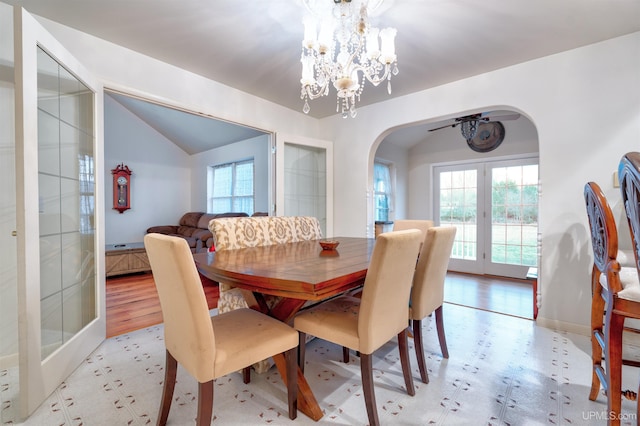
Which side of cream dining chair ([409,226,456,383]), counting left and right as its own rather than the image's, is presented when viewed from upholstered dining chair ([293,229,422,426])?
left

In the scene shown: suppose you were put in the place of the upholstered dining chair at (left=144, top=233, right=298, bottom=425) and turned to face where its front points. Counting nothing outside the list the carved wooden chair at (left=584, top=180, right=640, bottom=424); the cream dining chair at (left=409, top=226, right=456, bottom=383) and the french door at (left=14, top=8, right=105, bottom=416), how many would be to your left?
1

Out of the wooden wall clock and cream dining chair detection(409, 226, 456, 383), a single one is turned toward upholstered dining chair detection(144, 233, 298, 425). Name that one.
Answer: the wooden wall clock

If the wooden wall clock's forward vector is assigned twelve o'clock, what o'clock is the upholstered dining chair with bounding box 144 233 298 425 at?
The upholstered dining chair is roughly at 12 o'clock from the wooden wall clock.

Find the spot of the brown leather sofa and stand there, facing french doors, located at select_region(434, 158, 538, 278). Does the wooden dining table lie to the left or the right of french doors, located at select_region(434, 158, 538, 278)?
right

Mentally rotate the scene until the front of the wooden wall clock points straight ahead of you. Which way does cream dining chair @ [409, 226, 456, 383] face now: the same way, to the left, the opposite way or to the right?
the opposite way

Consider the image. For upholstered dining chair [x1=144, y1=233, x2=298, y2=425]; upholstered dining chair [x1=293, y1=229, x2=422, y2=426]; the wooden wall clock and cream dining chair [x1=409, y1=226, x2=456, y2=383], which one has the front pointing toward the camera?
the wooden wall clock

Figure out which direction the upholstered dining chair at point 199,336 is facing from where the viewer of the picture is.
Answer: facing away from the viewer and to the right of the viewer

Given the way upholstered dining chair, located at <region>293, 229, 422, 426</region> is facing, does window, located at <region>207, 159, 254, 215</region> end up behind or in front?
in front

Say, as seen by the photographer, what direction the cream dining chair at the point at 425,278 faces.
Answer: facing away from the viewer and to the left of the viewer

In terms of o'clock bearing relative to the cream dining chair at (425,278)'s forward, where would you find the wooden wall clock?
The wooden wall clock is roughly at 11 o'clock from the cream dining chair.

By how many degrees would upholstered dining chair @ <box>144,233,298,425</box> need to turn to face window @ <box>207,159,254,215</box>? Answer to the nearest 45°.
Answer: approximately 45° to its left
